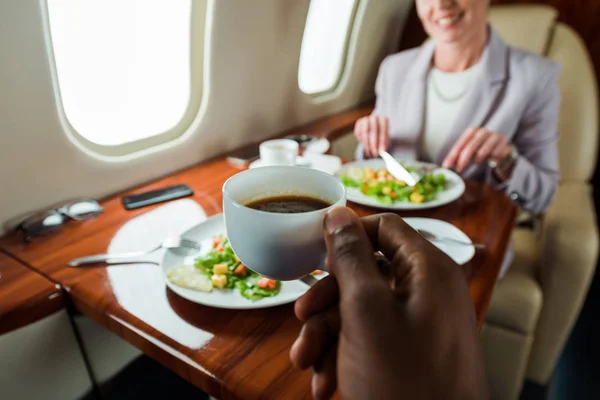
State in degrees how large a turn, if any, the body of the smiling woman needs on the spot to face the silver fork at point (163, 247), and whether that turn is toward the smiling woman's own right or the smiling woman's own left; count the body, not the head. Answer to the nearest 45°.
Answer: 0° — they already face it

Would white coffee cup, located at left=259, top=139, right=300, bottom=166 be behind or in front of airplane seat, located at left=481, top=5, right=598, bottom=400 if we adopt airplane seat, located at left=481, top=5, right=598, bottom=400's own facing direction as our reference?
in front

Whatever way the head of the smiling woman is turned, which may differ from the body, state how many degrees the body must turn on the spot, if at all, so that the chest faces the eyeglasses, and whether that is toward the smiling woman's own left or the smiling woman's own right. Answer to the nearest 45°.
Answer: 0° — they already face it

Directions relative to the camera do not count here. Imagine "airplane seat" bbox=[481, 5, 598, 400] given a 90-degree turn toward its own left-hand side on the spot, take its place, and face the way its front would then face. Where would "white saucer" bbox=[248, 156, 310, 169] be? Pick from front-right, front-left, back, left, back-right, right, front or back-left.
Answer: right

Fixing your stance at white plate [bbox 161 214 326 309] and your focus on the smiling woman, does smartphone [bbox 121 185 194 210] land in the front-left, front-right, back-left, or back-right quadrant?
front-left

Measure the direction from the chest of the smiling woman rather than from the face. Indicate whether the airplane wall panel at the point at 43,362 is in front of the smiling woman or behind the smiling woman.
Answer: in front

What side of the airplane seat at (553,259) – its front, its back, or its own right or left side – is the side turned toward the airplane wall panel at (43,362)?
front

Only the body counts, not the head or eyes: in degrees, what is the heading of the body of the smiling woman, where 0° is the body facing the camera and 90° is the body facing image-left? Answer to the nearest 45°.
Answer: approximately 45°

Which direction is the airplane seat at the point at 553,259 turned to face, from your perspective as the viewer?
facing the viewer and to the left of the viewer
